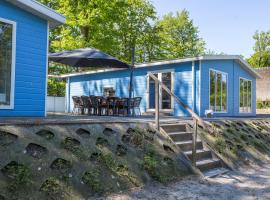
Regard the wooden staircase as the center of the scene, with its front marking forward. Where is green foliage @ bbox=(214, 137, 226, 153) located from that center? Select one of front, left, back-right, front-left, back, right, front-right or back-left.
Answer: left

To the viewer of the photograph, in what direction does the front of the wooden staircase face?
facing the viewer and to the right of the viewer

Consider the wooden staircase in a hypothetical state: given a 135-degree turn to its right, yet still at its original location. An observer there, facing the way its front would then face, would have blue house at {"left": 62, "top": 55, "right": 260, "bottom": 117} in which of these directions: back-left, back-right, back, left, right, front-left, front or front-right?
right

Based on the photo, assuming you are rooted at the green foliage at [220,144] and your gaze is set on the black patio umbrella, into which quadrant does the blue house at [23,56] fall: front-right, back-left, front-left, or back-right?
front-left

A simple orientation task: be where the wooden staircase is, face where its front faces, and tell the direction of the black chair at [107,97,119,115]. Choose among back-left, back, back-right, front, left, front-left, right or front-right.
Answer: back

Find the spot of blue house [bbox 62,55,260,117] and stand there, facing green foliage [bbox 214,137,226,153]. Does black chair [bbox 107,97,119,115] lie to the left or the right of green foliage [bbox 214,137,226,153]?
right

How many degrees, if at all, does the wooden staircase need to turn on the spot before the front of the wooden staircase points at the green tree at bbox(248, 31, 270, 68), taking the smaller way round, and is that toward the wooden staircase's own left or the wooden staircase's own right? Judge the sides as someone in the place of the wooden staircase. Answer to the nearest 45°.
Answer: approximately 135° to the wooden staircase's own left

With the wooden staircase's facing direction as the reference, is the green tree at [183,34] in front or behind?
behind
